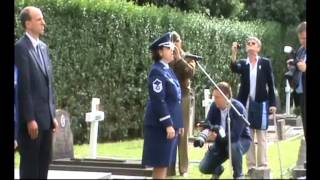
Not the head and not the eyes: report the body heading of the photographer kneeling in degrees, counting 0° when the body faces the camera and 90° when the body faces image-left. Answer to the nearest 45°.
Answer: approximately 45°

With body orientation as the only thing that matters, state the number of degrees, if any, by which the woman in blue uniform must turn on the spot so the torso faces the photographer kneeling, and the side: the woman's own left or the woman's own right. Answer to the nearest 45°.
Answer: approximately 45° to the woman's own left

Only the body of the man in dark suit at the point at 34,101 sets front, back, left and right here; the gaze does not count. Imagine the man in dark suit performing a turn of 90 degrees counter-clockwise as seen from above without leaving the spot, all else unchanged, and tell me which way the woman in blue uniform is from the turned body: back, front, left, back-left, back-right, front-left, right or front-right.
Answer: front-right

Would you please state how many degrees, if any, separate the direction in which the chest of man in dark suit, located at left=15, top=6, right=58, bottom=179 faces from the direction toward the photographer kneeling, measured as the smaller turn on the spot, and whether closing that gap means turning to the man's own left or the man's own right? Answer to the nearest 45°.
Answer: approximately 45° to the man's own left

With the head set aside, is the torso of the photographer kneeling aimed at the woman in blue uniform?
yes

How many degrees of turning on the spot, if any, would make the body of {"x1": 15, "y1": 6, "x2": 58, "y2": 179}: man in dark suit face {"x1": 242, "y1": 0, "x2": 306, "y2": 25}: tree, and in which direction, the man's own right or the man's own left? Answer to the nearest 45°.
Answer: approximately 90° to the man's own left

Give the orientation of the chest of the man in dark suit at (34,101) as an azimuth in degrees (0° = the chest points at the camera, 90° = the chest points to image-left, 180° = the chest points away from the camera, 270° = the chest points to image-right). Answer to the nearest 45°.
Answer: approximately 315°

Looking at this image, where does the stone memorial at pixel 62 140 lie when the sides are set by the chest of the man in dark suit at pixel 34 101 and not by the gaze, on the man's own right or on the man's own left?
on the man's own left

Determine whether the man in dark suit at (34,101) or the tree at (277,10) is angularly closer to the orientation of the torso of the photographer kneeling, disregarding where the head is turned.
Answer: the man in dark suit

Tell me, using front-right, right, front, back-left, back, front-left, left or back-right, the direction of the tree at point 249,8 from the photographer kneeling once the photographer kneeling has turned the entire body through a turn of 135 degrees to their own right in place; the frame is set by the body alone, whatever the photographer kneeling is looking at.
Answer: front
